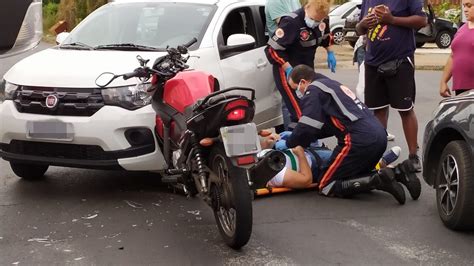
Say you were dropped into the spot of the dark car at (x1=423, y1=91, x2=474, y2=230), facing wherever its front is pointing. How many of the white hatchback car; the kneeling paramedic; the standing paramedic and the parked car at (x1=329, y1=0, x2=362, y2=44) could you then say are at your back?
0

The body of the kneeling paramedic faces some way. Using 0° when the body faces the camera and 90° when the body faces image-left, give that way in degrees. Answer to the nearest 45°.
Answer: approximately 90°

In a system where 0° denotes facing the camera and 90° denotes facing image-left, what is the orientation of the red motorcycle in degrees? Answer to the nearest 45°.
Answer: approximately 135°

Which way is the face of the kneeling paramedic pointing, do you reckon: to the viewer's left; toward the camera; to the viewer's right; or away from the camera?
to the viewer's left

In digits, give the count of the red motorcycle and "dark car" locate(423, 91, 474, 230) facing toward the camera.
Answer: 0

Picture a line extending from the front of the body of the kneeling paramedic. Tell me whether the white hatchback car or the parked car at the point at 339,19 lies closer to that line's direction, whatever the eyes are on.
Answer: the white hatchback car

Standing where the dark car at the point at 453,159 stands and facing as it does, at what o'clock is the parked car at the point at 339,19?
The parked car is roughly at 1 o'clock from the dark car.

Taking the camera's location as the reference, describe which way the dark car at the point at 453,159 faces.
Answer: facing away from the viewer and to the left of the viewer

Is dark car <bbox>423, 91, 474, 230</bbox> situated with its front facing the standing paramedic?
yes

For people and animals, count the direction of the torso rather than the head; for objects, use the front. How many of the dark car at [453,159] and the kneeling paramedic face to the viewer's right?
0

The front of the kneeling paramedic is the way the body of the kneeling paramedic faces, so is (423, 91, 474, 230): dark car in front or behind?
behind

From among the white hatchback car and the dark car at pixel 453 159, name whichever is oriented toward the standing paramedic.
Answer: the dark car

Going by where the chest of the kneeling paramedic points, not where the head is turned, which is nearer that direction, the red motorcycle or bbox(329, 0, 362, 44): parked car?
the red motorcycle

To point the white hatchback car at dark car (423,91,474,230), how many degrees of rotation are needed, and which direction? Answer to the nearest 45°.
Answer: approximately 90° to its left

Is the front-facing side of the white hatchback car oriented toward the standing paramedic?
no

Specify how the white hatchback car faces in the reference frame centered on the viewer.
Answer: facing the viewer and to the left of the viewer

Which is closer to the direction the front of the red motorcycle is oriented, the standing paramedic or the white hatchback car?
the white hatchback car

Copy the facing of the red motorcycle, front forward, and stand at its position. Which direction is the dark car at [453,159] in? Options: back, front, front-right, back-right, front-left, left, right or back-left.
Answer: back-right

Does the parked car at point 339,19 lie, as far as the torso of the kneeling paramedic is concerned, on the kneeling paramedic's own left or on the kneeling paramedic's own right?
on the kneeling paramedic's own right
